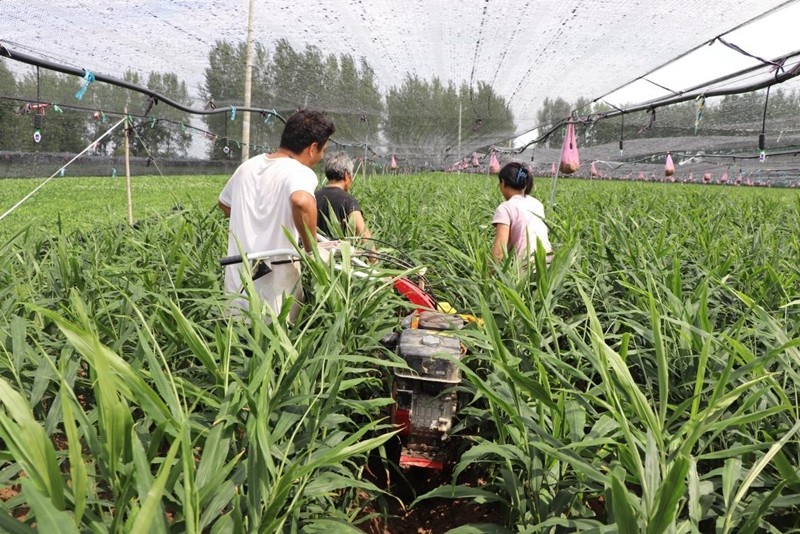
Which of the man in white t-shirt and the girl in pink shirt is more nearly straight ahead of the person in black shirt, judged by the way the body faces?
the girl in pink shirt

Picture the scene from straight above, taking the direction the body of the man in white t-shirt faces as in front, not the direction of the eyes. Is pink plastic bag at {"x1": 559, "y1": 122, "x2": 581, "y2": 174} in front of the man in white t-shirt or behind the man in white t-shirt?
in front

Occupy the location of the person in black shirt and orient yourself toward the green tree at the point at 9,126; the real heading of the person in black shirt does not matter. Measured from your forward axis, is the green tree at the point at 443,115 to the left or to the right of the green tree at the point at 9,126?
right

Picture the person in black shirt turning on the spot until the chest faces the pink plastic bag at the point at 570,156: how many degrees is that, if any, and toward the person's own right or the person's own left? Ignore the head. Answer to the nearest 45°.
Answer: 0° — they already face it

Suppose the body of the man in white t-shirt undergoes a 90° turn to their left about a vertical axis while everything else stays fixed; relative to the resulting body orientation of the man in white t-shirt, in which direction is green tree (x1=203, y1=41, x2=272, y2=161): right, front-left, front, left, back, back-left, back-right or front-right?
front-right

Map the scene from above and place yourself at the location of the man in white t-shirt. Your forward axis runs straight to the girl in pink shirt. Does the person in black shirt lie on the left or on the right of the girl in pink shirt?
left

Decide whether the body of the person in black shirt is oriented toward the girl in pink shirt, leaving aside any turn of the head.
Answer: no

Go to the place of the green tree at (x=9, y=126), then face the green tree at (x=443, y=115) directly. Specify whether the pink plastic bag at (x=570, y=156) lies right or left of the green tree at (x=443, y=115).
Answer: right

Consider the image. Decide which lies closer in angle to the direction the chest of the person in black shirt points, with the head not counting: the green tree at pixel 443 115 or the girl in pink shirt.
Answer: the green tree

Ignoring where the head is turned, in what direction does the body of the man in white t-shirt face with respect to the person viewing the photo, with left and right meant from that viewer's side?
facing away from the viewer and to the right of the viewer

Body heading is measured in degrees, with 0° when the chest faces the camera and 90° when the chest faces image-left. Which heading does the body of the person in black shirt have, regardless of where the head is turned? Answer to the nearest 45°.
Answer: approximately 225°

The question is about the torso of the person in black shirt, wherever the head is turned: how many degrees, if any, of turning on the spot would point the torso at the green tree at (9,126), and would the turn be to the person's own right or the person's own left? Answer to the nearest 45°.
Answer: approximately 90° to the person's own left

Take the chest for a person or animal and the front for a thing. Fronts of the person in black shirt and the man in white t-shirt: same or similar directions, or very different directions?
same or similar directions

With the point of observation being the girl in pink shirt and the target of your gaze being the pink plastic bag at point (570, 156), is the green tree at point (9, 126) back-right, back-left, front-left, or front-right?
front-left

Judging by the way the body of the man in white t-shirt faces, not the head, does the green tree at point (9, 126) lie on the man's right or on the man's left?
on the man's left

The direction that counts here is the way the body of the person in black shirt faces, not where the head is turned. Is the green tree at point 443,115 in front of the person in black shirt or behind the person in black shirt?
in front
